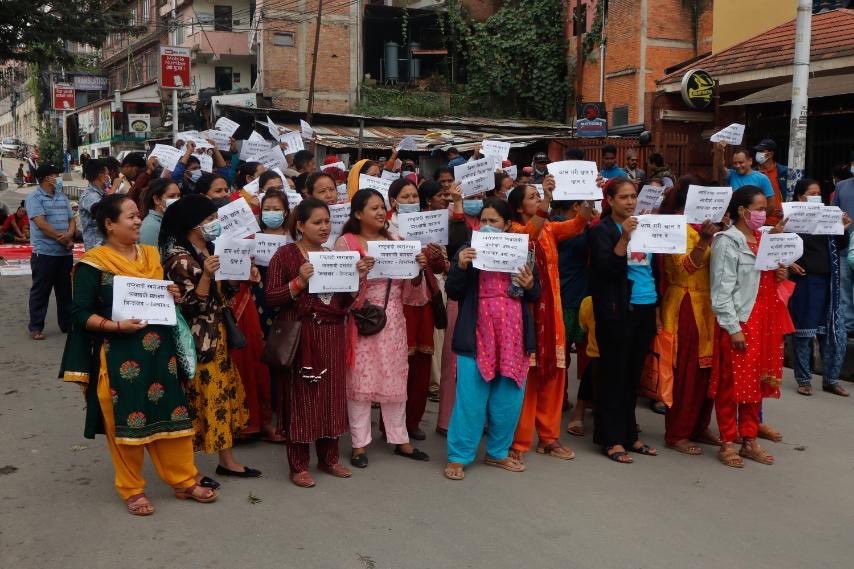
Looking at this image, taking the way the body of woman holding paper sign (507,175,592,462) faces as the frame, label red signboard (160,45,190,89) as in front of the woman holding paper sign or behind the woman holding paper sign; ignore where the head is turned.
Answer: behind

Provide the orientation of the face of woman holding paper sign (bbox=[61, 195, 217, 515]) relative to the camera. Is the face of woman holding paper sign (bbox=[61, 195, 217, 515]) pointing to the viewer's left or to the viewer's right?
to the viewer's right

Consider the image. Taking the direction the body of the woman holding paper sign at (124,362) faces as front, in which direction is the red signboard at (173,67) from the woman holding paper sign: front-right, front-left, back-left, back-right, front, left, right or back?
back-left

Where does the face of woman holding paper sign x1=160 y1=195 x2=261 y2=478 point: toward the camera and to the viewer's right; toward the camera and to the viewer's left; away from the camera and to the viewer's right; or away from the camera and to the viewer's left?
toward the camera and to the viewer's right

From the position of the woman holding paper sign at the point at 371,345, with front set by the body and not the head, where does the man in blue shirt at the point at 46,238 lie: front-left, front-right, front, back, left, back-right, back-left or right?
back

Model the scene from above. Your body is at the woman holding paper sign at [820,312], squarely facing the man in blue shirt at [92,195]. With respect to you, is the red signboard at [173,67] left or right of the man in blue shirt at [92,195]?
right
